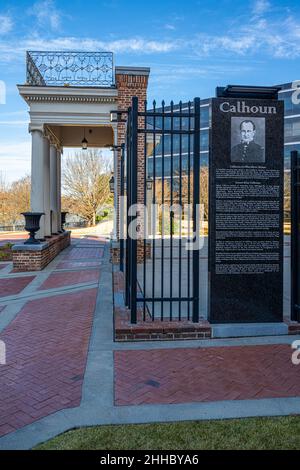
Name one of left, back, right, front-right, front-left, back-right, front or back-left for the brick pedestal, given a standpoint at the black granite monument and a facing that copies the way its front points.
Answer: back-right

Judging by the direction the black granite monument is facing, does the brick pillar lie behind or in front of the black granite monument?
behind

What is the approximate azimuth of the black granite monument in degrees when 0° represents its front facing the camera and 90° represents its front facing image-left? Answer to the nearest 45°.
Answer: approximately 0°

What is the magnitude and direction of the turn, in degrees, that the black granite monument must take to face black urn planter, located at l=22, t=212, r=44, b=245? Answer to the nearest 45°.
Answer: approximately 135° to its right

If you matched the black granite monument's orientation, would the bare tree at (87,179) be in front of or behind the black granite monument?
behind
